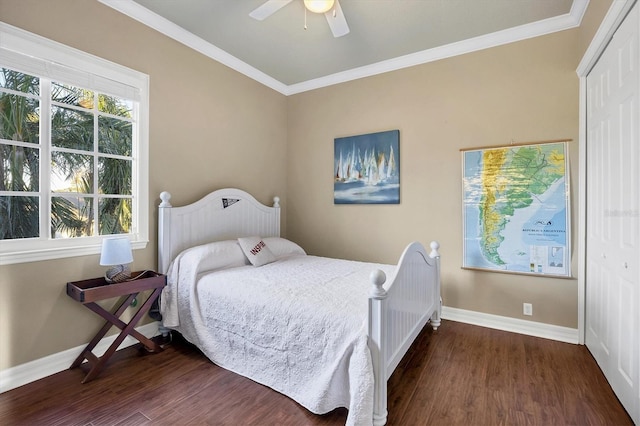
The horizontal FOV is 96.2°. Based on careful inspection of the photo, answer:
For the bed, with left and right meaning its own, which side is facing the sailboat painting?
left

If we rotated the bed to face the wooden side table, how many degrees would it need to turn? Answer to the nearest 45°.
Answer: approximately 135° to its right

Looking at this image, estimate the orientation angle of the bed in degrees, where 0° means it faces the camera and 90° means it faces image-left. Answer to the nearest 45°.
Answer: approximately 315°

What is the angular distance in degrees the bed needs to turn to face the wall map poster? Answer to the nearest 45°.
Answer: approximately 45° to its left

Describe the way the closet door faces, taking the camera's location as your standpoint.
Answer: facing to the left of the viewer

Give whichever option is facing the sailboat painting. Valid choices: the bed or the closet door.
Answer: the closet door

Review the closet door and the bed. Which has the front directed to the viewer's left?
the closet door

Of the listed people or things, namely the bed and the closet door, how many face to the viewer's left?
1

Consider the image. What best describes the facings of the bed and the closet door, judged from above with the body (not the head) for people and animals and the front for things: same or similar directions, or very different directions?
very different directions
